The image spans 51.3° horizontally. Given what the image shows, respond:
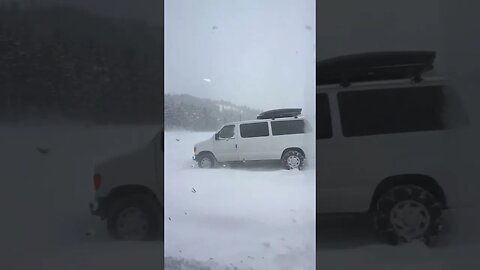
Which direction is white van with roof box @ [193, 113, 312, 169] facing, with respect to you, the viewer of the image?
facing to the left of the viewer
